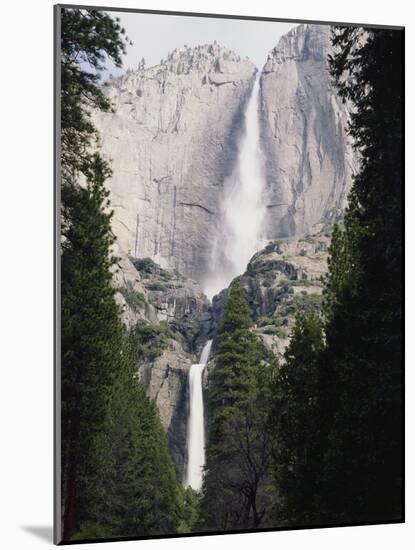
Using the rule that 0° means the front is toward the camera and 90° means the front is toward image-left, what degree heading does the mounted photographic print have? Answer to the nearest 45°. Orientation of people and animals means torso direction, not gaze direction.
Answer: approximately 315°
